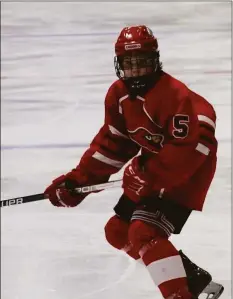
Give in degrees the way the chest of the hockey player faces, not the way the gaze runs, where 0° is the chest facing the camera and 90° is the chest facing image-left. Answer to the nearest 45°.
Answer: approximately 45°
